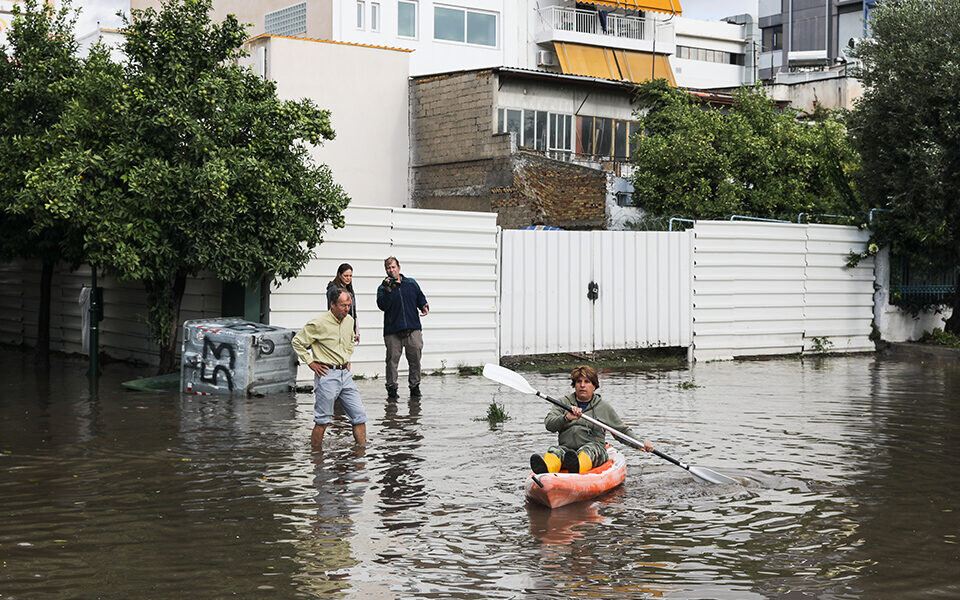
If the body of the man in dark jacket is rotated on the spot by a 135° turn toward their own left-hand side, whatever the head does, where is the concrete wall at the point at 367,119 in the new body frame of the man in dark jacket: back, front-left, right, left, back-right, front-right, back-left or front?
front-left

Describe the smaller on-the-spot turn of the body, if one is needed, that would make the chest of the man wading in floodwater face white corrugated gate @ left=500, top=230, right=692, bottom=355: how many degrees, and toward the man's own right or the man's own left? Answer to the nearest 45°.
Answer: approximately 90° to the man's own left

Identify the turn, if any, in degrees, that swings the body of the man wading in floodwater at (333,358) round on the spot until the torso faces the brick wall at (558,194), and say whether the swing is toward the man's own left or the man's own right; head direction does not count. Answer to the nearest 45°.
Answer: approximately 135° to the man's own left

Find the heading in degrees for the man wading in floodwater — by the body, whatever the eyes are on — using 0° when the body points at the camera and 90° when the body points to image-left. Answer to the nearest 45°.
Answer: approximately 315°

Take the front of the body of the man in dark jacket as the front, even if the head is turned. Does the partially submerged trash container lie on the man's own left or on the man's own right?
on the man's own right

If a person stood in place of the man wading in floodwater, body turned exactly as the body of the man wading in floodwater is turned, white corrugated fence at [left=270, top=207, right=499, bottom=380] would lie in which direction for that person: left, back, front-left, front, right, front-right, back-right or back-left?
back-left

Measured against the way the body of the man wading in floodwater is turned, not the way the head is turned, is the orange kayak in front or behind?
in front

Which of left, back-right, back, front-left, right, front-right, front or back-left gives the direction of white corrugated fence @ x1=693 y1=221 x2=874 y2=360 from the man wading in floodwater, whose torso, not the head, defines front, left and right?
left

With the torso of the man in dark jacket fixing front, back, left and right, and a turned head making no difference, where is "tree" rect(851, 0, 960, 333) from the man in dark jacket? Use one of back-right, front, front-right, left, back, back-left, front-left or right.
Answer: back-left

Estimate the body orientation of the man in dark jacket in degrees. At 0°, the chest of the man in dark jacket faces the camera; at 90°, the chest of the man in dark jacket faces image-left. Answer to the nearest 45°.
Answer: approximately 0°

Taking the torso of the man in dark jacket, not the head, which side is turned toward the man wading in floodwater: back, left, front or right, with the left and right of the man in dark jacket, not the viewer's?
front

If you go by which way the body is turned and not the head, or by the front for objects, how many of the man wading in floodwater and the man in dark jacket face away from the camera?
0

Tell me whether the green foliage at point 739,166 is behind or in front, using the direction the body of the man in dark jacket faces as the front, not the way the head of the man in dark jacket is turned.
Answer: behind
